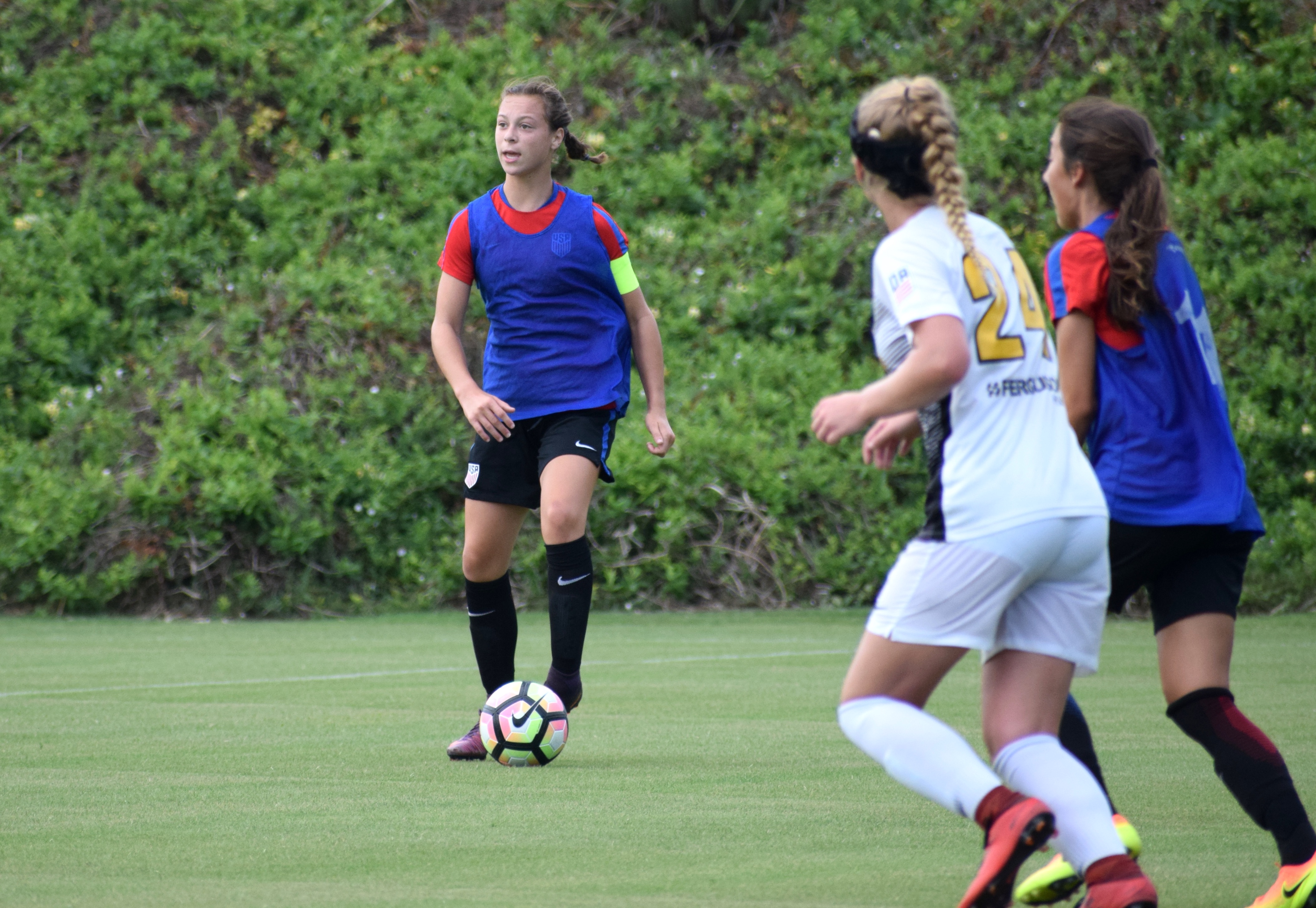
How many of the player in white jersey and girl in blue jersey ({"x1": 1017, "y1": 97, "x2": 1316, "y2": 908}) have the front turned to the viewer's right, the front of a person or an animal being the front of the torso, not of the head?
0

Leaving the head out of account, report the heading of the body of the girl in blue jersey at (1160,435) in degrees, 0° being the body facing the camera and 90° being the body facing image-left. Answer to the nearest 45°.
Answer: approximately 135°

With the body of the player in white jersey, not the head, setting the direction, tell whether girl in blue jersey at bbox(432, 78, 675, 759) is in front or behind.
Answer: in front

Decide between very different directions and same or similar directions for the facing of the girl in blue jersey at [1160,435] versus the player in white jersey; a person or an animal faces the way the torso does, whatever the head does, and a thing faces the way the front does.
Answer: same or similar directions

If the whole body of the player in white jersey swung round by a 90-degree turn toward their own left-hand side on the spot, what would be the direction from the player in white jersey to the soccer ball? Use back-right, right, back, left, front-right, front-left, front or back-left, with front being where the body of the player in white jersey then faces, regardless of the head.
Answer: right

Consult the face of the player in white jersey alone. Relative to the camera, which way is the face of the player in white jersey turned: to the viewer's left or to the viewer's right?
to the viewer's left

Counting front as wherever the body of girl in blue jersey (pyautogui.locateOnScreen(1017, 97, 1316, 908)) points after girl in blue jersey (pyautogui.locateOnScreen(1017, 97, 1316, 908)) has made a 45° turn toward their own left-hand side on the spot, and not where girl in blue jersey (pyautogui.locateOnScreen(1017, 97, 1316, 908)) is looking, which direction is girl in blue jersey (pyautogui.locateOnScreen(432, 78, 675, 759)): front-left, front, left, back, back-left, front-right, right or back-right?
front-right

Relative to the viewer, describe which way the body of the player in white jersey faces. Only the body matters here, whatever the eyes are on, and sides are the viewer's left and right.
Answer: facing away from the viewer and to the left of the viewer

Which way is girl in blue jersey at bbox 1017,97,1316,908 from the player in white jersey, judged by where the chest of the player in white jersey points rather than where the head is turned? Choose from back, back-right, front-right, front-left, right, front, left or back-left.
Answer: right

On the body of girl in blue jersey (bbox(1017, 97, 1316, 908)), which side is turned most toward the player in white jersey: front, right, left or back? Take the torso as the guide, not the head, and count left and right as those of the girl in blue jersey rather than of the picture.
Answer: left
